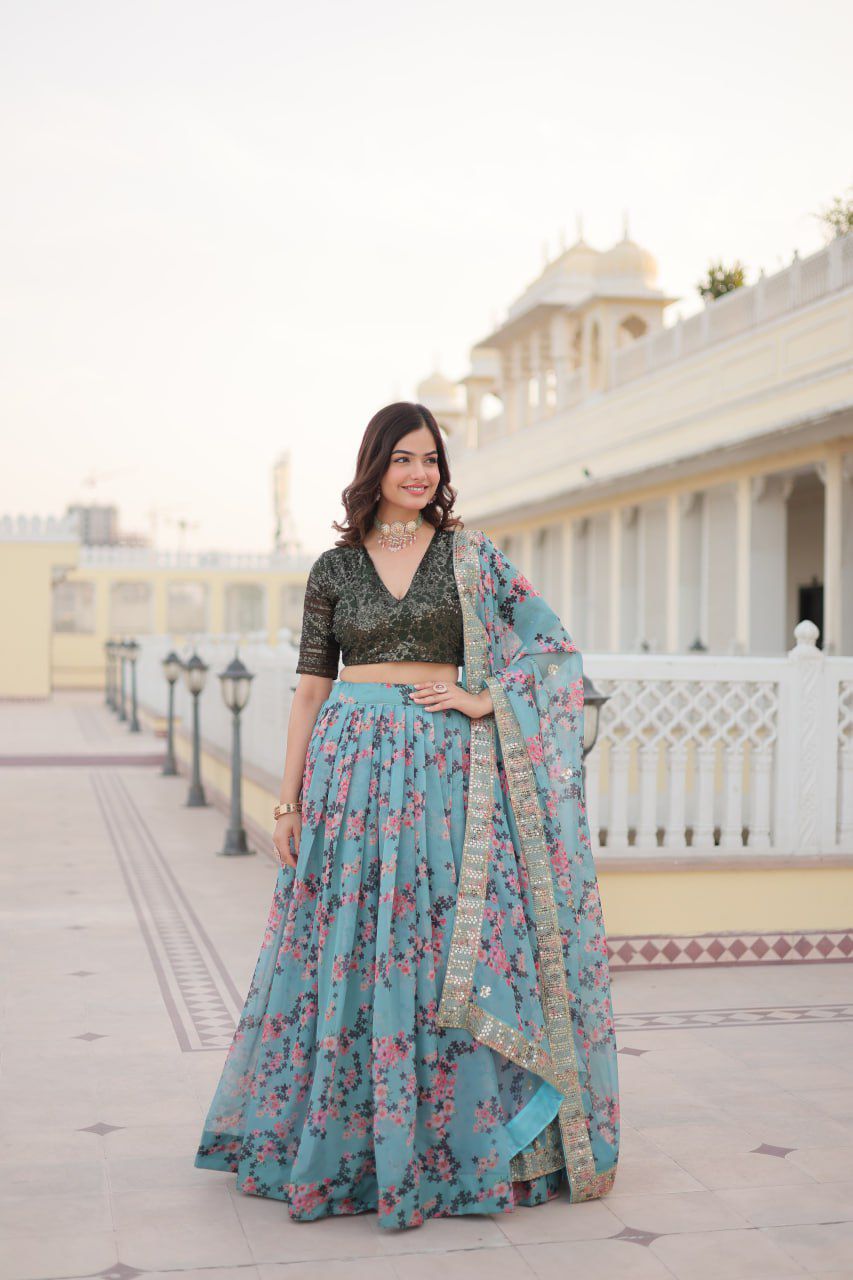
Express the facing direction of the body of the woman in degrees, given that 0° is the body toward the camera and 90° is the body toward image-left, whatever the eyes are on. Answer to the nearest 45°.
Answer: approximately 0°

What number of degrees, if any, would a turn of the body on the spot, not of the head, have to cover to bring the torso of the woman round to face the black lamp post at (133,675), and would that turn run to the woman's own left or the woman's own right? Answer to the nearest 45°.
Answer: approximately 180°

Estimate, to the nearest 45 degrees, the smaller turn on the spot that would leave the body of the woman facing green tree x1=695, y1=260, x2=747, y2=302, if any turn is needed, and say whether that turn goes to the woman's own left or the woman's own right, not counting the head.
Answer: approximately 180°

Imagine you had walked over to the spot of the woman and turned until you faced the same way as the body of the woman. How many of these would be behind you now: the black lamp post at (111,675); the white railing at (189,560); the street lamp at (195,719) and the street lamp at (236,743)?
4

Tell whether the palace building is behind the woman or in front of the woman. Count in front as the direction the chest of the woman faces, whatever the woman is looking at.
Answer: behind

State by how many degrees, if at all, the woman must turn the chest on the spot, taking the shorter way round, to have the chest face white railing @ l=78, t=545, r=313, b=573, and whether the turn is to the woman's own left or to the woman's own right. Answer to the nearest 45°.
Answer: approximately 180°

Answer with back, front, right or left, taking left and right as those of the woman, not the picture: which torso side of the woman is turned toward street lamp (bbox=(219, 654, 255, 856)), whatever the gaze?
back

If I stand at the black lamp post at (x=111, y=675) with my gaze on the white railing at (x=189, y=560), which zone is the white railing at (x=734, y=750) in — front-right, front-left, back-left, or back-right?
back-right

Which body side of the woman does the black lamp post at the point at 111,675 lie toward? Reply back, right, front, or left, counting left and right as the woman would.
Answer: back

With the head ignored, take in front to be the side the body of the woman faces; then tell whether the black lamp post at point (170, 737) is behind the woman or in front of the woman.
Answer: behind
